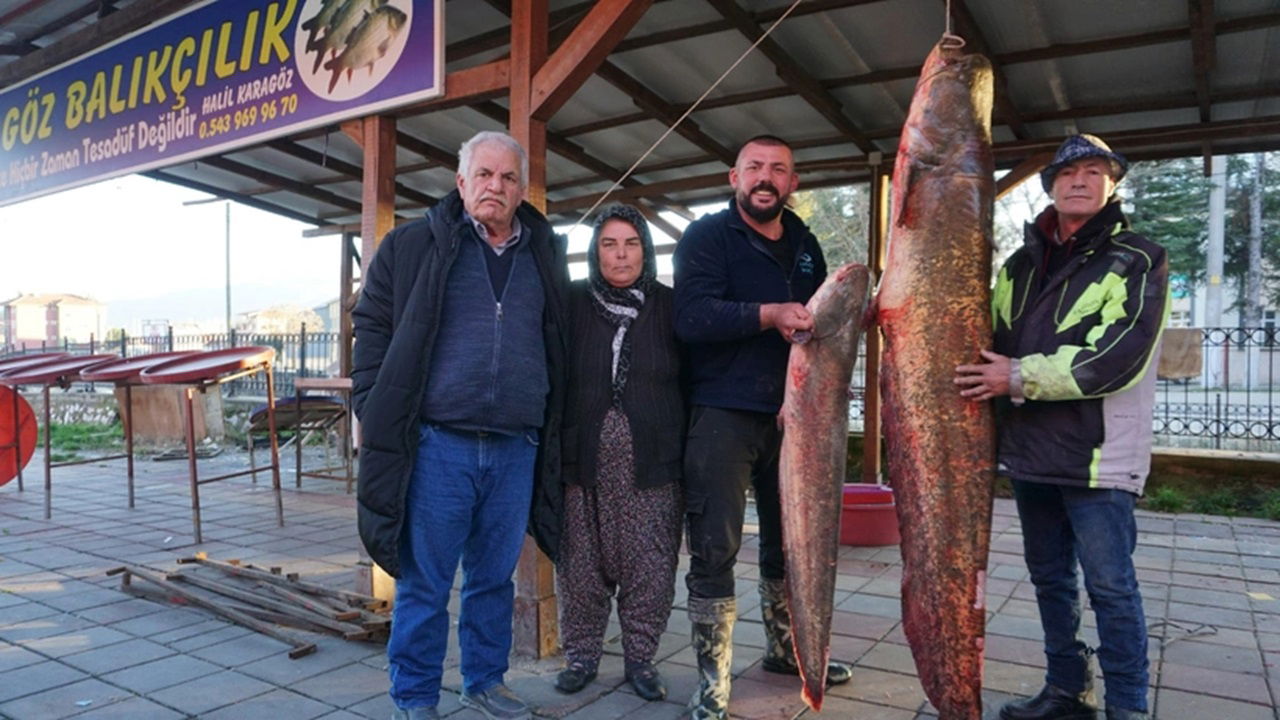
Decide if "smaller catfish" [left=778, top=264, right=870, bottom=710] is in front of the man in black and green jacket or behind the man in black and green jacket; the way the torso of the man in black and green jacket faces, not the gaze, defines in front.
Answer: in front

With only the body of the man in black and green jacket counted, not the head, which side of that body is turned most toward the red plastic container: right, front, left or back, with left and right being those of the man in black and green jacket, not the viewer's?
right

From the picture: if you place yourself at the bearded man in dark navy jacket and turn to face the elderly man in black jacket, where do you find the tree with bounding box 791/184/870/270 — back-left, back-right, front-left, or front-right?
back-right

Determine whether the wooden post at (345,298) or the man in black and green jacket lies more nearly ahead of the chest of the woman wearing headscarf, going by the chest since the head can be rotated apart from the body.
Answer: the man in black and green jacket

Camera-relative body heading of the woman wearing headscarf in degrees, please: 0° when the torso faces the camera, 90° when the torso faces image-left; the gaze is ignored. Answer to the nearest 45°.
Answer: approximately 0°

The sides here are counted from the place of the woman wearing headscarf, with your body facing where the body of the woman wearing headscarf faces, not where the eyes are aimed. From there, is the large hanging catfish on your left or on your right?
on your left

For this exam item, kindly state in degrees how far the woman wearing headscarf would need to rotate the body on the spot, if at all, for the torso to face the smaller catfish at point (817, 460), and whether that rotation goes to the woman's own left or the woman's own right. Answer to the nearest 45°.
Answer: approximately 45° to the woman's own left

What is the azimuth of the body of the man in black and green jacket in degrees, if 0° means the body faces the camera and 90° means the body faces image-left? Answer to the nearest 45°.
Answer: approximately 45°

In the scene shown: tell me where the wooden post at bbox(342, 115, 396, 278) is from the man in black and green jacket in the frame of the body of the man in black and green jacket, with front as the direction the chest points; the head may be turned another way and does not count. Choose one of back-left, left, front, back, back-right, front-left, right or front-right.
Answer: front-right

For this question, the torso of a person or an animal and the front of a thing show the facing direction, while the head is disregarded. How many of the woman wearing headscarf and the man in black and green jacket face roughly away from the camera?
0

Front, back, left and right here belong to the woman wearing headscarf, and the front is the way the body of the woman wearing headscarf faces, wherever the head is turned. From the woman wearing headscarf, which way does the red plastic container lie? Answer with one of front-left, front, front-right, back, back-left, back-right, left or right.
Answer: back-left
